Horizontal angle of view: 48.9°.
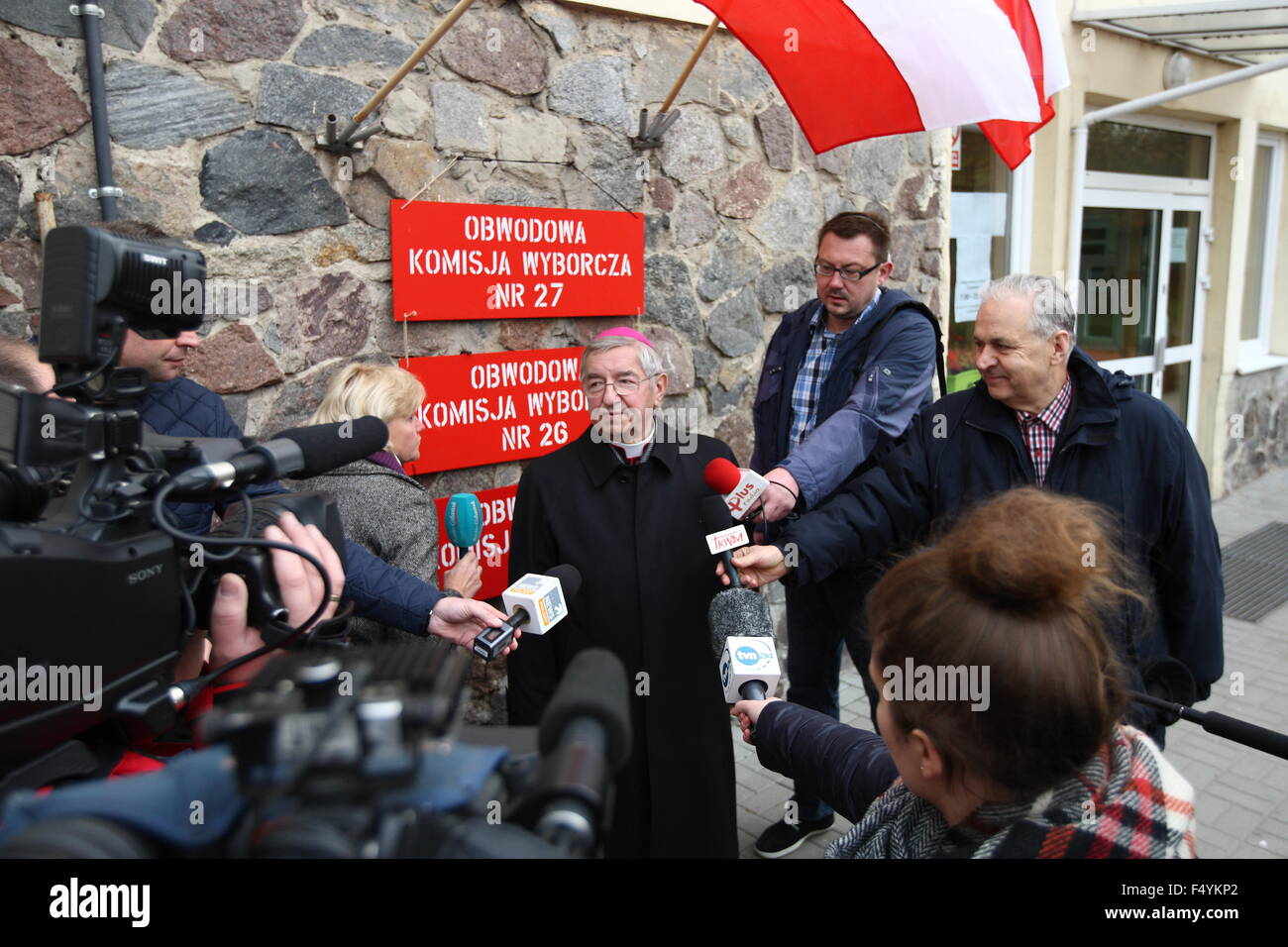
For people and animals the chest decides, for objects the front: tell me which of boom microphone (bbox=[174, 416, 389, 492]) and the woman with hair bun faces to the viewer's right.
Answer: the boom microphone

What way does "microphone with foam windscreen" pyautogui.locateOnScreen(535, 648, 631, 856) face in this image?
away from the camera

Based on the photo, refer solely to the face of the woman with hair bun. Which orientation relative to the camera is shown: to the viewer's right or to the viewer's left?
to the viewer's left

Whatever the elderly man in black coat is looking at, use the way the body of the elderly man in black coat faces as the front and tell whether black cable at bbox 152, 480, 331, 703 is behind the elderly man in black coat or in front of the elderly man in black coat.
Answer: in front

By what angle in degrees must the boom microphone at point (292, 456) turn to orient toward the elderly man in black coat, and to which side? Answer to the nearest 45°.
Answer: approximately 45° to its left

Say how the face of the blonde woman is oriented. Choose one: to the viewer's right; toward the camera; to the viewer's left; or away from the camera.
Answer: to the viewer's right

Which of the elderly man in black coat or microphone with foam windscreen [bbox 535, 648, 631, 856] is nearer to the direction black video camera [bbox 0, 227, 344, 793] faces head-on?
the elderly man in black coat

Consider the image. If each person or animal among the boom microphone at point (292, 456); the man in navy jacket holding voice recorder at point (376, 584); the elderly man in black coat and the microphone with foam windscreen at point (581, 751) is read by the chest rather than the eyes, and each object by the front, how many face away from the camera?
1

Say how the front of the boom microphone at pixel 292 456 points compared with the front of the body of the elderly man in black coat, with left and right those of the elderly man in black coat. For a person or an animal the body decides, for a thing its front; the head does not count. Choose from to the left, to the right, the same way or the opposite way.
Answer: to the left

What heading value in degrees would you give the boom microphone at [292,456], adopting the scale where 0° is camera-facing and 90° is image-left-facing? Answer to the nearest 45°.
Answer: approximately 270°

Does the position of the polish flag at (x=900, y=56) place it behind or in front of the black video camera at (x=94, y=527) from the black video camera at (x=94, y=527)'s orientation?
in front

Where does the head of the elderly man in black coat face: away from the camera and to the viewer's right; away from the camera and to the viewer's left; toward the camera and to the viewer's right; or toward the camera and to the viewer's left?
toward the camera and to the viewer's left

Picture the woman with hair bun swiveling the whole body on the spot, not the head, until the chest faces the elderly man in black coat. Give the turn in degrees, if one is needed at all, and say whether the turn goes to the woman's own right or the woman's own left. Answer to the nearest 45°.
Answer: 0° — they already face them

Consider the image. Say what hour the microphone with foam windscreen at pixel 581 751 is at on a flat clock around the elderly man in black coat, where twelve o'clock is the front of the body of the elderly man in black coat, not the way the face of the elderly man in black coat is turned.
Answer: The microphone with foam windscreen is roughly at 12 o'clock from the elderly man in black coat.

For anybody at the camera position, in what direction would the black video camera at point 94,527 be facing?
facing away from the viewer and to the right of the viewer

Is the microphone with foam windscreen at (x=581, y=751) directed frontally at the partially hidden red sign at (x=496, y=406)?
yes

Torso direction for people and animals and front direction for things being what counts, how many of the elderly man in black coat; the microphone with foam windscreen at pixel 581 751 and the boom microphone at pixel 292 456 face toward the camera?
1
